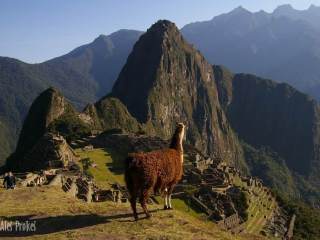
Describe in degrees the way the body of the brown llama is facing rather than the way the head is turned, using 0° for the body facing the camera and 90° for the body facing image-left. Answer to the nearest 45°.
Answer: approximately 225°
